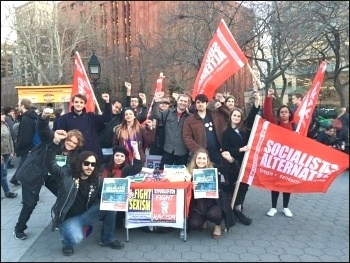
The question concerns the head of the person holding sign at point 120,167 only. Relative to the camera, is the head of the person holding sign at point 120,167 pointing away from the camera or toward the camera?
toward the camera

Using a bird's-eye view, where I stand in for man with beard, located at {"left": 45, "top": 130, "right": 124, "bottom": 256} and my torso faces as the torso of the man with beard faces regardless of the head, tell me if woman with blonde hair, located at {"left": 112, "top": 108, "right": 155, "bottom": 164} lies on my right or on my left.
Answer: on my left

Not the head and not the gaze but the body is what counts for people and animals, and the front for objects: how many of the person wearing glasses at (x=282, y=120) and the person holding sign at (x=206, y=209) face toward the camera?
2

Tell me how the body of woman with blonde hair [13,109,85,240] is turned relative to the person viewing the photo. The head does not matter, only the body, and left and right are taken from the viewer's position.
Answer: facing the viewer and to the right of the viewer

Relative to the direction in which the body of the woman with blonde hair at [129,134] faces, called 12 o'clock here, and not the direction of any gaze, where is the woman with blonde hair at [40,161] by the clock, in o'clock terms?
the woman with blonde hair at [40,161] is roughly at 2 o'clock from the woman with blonde hair at [129,134].

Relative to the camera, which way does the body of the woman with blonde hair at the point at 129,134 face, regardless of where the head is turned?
toward the camera

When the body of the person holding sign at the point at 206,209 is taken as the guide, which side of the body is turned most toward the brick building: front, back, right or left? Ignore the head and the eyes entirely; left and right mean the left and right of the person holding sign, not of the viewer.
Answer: back

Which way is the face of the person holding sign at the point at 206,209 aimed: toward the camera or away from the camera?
toward the camera

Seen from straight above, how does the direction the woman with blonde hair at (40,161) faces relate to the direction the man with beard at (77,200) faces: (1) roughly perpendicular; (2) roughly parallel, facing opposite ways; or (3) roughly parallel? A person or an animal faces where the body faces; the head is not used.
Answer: roughly parallel

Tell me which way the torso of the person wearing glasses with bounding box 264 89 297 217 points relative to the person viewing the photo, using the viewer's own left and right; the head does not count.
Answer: facing the viewer
